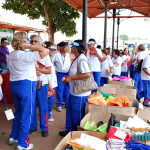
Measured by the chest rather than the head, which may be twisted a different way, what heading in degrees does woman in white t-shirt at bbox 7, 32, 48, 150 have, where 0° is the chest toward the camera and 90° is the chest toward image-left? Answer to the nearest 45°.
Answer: approximately 225°

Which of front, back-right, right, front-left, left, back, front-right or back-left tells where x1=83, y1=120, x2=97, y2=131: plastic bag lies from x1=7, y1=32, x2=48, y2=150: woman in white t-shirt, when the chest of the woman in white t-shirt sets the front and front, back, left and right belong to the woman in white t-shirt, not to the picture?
front-right

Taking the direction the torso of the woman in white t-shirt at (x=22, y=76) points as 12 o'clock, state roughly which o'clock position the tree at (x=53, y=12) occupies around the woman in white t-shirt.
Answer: The tree is roughly at 11 o'clock from the woman in white t-shirt.

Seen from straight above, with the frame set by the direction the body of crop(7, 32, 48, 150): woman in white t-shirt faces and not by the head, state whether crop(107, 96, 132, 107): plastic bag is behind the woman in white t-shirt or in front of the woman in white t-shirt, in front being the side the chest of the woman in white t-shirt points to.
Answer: in front

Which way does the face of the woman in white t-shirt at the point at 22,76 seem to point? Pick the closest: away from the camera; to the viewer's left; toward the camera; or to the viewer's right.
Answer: away from the camera

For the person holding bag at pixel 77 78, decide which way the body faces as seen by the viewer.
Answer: to the viewer's left

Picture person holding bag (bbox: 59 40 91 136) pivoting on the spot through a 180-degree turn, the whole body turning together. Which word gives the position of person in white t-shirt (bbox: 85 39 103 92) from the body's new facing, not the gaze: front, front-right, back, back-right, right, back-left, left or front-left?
left

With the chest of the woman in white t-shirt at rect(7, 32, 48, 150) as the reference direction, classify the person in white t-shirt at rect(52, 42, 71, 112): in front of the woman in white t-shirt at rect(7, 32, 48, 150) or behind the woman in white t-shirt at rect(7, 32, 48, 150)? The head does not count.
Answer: in front

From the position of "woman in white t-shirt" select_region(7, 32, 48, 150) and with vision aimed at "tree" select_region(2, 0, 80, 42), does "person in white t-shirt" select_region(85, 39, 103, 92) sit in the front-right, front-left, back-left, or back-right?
front-right

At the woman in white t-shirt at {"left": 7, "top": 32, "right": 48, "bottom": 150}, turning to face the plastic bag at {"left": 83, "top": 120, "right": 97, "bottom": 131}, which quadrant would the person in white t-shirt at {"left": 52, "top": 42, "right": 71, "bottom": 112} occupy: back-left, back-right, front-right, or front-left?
front-left
